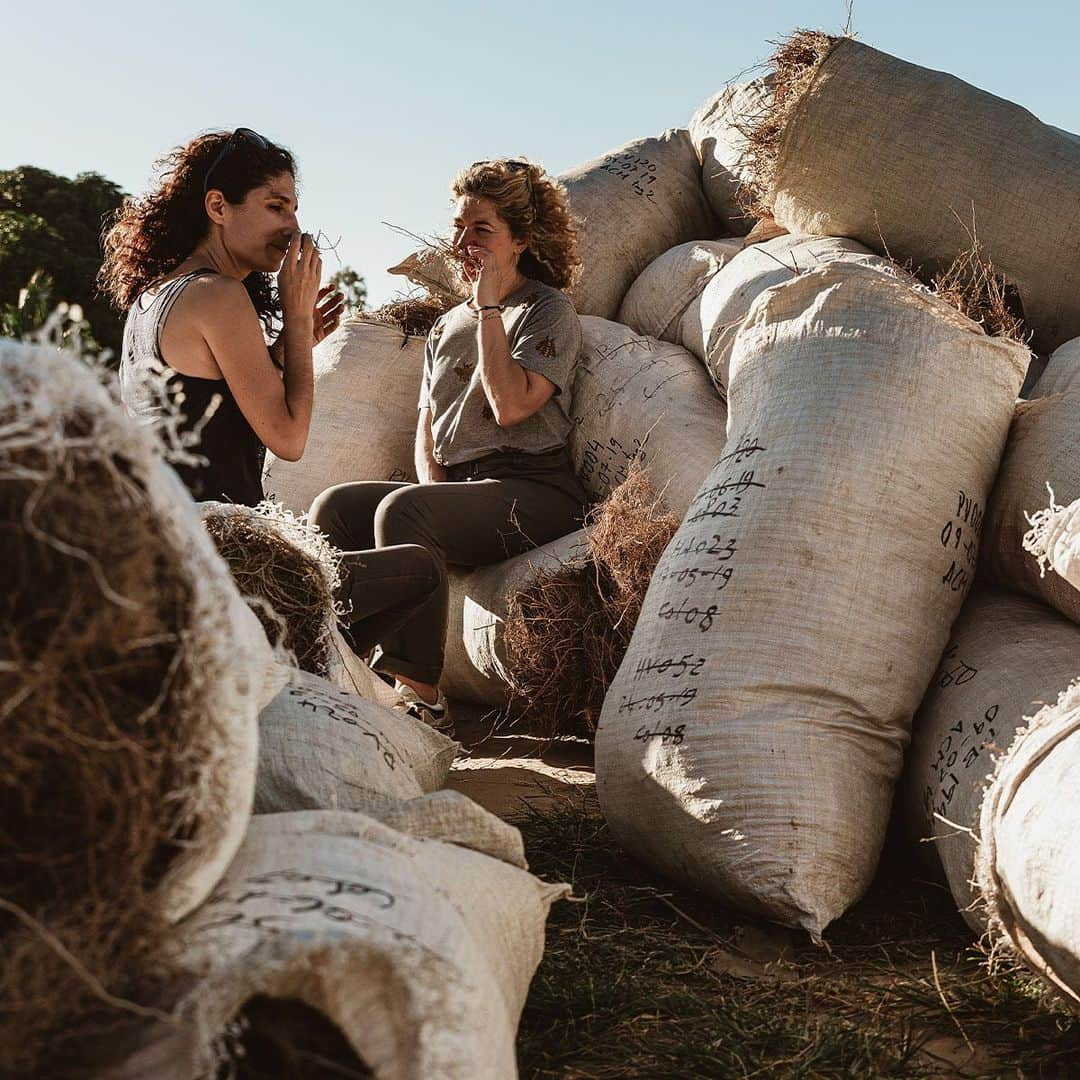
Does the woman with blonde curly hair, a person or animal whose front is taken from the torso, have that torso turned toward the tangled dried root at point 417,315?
no

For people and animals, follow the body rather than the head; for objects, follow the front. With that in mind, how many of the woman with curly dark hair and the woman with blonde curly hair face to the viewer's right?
1

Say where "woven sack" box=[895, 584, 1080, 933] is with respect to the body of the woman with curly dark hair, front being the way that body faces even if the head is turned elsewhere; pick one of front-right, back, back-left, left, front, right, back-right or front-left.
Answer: front-right

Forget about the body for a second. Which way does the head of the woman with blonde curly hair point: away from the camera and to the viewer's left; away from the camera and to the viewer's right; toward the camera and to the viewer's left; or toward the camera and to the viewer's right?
toward the camera and to the viewer's left

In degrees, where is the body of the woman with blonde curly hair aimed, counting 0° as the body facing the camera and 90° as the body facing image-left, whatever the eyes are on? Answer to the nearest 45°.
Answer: approximately 45°

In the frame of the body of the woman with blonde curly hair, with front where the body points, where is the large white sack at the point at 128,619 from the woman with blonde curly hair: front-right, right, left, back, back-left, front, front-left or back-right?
front-left

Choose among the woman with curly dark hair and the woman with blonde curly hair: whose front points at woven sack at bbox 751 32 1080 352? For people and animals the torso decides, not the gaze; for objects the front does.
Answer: the woman with curly dark hair

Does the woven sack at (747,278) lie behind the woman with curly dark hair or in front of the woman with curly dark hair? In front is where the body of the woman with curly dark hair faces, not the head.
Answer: in front

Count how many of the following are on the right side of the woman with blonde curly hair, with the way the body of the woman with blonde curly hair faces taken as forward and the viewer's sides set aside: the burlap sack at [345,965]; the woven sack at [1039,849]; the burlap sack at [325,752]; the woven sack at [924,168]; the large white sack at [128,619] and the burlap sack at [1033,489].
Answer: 0

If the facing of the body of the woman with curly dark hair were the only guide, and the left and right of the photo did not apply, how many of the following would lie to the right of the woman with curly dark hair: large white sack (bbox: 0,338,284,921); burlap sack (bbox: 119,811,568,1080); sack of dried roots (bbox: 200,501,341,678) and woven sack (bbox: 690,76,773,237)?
3

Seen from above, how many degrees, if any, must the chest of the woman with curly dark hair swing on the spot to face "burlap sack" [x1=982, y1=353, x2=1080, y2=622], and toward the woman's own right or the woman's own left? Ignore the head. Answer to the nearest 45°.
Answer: approximately 45° to the woman's own right

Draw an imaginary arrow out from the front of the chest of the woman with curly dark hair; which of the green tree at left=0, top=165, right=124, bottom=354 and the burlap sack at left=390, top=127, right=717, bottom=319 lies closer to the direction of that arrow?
the burlap sack

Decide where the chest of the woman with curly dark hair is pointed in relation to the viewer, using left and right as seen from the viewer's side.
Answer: facing to the right of the viewer

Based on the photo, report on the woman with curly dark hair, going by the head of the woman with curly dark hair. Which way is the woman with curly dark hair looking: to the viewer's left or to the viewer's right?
to the viewer's right

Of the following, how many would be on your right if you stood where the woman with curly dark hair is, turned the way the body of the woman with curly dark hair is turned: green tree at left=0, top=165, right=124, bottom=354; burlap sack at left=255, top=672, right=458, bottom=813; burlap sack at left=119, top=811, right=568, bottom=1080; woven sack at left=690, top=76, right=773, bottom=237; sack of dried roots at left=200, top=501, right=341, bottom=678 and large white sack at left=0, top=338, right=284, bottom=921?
4

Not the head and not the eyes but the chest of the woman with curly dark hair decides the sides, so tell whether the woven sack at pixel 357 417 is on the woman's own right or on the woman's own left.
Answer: on the woman's own left

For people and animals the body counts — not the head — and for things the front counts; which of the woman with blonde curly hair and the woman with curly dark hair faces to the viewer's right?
the woman with curly dark hair
